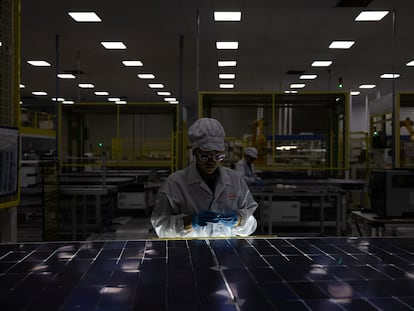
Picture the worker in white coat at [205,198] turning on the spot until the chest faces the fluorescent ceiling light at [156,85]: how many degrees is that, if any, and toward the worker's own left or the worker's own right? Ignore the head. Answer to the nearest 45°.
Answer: approximately 180°

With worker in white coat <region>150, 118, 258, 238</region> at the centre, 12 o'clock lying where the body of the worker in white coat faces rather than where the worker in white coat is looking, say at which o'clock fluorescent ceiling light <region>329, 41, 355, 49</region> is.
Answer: The fluorescent ceiling light is roughly at 7 o'clock from the worker in white coat.

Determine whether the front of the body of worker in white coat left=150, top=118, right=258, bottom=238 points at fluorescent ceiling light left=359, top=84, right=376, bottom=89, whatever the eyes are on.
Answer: no

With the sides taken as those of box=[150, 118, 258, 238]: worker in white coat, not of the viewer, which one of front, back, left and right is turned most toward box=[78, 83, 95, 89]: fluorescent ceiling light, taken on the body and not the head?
back

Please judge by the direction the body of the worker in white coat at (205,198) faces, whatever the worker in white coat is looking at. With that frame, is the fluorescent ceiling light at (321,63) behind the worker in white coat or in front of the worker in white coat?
behind

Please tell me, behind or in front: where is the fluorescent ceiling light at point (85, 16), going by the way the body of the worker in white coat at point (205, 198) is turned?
behind

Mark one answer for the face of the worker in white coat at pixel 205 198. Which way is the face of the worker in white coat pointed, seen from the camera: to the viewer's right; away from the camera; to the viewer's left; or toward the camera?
toward the camera

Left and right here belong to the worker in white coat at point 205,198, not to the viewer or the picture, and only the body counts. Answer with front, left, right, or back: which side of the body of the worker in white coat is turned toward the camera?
front

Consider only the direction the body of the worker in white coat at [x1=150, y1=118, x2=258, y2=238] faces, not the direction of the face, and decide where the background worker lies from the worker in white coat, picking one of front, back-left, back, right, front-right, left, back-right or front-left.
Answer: back

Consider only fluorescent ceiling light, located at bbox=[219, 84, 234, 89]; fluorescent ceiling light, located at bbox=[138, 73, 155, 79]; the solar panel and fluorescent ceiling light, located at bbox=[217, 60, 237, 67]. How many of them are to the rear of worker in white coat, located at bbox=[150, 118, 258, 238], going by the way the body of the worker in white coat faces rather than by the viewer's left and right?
3

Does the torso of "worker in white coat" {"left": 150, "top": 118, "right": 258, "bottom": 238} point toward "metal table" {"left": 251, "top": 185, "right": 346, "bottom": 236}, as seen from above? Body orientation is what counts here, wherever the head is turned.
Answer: no

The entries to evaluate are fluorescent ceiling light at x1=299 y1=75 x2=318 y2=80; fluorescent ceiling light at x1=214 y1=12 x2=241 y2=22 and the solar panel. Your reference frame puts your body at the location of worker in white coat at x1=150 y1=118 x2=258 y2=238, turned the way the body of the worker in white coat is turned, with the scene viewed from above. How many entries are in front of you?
1

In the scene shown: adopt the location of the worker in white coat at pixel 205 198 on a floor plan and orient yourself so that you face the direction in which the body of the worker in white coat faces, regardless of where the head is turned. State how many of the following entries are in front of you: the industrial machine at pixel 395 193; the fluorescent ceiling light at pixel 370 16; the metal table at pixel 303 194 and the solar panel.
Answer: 1

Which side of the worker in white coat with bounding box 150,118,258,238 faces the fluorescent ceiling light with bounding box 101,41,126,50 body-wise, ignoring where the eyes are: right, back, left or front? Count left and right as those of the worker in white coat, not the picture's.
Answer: back

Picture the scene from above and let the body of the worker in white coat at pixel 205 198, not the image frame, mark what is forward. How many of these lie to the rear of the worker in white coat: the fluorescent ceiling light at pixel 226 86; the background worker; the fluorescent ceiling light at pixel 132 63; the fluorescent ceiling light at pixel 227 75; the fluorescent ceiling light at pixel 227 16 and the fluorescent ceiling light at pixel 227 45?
6

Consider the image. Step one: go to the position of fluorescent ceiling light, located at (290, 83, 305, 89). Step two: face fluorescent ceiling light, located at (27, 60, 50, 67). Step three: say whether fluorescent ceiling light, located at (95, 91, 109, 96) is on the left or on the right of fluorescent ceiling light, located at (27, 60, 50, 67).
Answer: right

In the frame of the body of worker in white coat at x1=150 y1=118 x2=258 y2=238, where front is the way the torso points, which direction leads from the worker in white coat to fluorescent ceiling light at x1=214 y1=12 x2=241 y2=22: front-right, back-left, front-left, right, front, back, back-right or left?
back

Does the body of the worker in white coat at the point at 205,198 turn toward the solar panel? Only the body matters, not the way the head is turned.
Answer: yes

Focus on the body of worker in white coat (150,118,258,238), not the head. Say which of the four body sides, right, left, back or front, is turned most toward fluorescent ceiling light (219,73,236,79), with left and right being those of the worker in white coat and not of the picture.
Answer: back

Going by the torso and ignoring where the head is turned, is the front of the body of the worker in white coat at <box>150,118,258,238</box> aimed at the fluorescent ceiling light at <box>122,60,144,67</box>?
no
